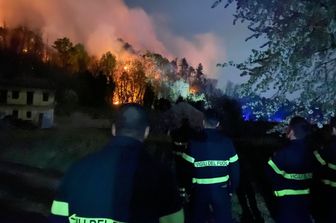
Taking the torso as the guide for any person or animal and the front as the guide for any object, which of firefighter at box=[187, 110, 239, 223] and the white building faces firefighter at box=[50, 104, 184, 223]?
the white building

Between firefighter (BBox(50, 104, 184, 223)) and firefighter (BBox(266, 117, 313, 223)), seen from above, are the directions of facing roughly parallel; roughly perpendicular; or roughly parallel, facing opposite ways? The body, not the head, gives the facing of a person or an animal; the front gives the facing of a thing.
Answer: roughly parallel

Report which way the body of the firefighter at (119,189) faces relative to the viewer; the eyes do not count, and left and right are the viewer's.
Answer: facing away from the viewer

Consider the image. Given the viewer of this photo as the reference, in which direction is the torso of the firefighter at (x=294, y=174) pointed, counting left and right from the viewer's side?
facing away from the viewer and to the left of the viewer

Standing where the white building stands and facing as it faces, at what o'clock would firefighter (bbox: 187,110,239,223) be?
The firefighter is roughly at 12 o'clock from the white building.

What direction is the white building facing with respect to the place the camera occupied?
facing the viewer

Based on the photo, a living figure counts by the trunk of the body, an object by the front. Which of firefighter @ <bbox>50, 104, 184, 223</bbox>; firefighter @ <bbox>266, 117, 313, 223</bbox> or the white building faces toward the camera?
the white building

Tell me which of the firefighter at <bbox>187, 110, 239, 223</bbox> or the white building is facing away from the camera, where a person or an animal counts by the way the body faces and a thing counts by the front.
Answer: the firefighter

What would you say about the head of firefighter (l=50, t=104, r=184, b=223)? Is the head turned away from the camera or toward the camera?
away from the camera

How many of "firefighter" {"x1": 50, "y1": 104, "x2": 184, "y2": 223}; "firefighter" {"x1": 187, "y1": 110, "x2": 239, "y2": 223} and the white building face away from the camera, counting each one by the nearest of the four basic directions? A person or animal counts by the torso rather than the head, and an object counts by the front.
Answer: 2

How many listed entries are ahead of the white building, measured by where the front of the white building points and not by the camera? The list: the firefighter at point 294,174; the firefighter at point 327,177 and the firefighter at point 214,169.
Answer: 3

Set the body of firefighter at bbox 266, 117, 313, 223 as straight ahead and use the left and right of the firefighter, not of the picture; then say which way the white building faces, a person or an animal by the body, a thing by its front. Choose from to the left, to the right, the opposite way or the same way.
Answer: the opposite way

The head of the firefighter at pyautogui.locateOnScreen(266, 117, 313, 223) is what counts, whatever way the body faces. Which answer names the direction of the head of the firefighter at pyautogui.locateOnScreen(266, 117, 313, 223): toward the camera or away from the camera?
away from the camera

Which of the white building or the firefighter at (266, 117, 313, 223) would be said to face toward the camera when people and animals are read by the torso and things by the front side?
the white building

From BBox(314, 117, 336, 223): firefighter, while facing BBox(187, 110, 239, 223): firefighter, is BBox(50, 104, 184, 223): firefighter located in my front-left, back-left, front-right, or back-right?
front-left

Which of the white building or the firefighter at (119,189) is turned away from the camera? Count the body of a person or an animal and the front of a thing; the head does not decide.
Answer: the firefighter

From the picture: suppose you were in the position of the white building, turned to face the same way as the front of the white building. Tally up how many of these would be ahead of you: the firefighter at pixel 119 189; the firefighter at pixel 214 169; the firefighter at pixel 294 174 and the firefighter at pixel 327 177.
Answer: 4

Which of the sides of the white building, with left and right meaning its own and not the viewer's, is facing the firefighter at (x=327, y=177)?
front

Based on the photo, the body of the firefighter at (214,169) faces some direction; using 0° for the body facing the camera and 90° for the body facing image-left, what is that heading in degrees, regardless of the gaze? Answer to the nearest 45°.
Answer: approximately 180°

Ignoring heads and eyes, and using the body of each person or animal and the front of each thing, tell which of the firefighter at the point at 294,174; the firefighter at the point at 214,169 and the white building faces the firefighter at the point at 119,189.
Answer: the white building
